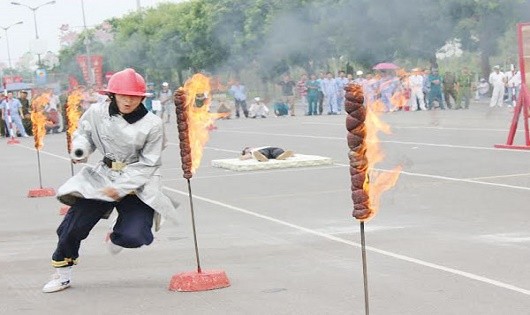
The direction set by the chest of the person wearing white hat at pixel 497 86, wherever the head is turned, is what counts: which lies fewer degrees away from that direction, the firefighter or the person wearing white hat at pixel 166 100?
the firefighter

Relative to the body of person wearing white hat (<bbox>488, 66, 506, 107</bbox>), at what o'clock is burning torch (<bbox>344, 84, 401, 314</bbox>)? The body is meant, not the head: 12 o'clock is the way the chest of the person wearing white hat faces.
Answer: The burning torch is roughly at 12 o'clock from the person wearing white hat.

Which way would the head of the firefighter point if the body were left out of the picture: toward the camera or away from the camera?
toward the camera

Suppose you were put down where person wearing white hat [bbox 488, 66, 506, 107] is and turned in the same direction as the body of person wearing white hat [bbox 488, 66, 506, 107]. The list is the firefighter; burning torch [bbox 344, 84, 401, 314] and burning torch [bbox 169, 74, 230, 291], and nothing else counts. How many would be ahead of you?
3

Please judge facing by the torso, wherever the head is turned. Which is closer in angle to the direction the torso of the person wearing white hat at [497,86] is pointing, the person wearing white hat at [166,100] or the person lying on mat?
the person lying on mat

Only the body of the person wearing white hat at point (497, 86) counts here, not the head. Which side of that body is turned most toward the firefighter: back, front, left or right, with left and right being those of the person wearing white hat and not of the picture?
front

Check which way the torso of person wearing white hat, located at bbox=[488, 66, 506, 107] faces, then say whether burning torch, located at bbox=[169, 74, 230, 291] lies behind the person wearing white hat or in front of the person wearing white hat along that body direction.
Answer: in front

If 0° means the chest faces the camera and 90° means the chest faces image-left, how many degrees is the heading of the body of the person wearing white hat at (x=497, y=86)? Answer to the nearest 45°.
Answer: approximately 0°

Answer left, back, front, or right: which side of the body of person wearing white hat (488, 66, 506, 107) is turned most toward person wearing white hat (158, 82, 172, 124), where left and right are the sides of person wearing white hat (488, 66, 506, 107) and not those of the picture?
right
